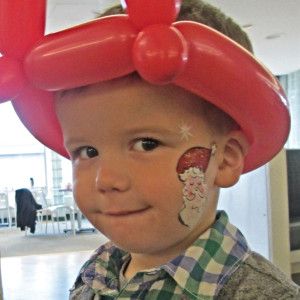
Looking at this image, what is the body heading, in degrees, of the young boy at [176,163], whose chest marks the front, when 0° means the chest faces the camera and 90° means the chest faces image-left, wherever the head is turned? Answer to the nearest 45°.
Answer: approximately 45°

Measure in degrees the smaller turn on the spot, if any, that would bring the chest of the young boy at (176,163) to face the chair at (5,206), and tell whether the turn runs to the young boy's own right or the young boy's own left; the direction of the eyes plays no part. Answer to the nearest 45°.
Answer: approximately 135° to the young boy's own right
